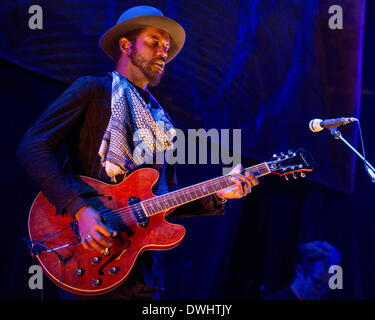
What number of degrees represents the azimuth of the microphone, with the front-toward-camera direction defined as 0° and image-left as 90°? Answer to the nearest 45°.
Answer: approximately 90°

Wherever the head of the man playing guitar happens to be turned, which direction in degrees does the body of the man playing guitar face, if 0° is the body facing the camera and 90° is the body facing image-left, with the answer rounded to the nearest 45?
approximately 315°
